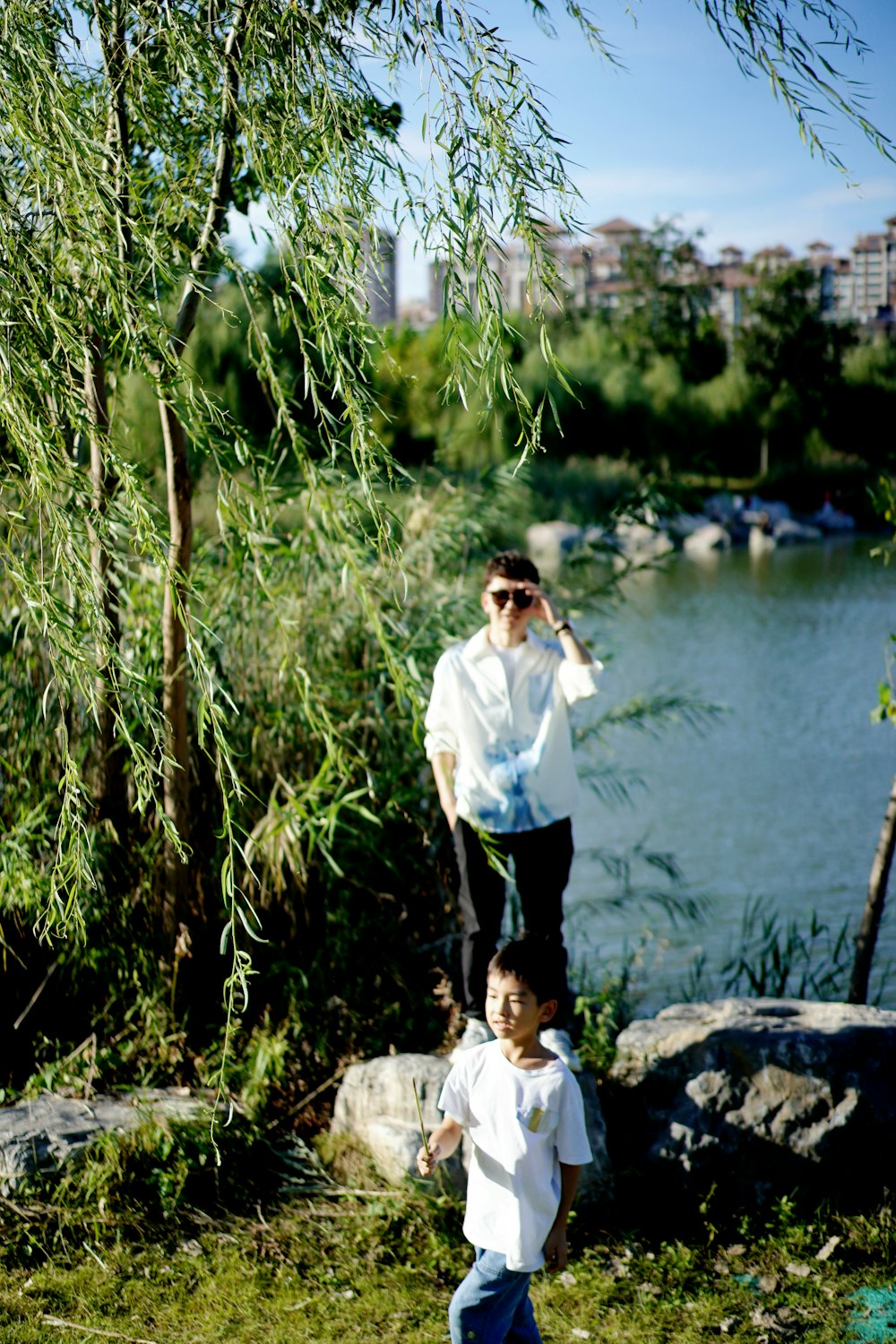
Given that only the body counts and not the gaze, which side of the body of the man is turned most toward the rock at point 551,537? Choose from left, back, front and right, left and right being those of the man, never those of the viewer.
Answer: back

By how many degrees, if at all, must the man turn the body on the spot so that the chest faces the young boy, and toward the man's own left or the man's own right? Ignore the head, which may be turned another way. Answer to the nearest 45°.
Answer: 0° — they already face them

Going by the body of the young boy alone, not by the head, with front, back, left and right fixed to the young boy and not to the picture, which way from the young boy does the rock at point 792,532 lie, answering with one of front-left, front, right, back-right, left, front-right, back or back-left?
back-right

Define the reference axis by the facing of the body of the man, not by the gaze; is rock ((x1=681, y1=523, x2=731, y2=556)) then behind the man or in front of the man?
behind

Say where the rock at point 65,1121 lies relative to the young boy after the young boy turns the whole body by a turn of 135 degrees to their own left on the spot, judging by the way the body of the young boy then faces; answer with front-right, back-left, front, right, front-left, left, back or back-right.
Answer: back-left

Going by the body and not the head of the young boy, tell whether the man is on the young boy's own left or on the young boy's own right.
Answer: on the young boy's own right

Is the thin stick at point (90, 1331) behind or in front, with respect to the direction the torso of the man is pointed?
in front

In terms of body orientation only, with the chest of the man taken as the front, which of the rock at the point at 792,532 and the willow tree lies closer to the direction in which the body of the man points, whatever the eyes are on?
the willow tree
